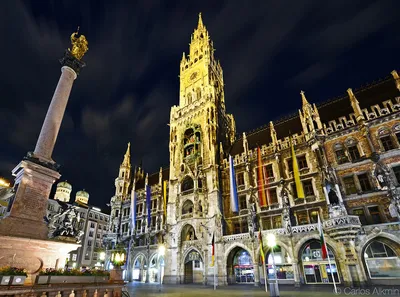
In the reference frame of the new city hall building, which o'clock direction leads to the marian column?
The marian column is roughly at 12 o'clock from the new city hall building.

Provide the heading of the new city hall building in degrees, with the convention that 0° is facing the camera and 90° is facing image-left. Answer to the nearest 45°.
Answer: approximately 45°

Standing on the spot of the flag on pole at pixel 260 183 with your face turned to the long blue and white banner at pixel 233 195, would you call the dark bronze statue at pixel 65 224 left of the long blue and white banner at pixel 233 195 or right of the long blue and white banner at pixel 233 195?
left

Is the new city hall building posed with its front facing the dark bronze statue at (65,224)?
yes
